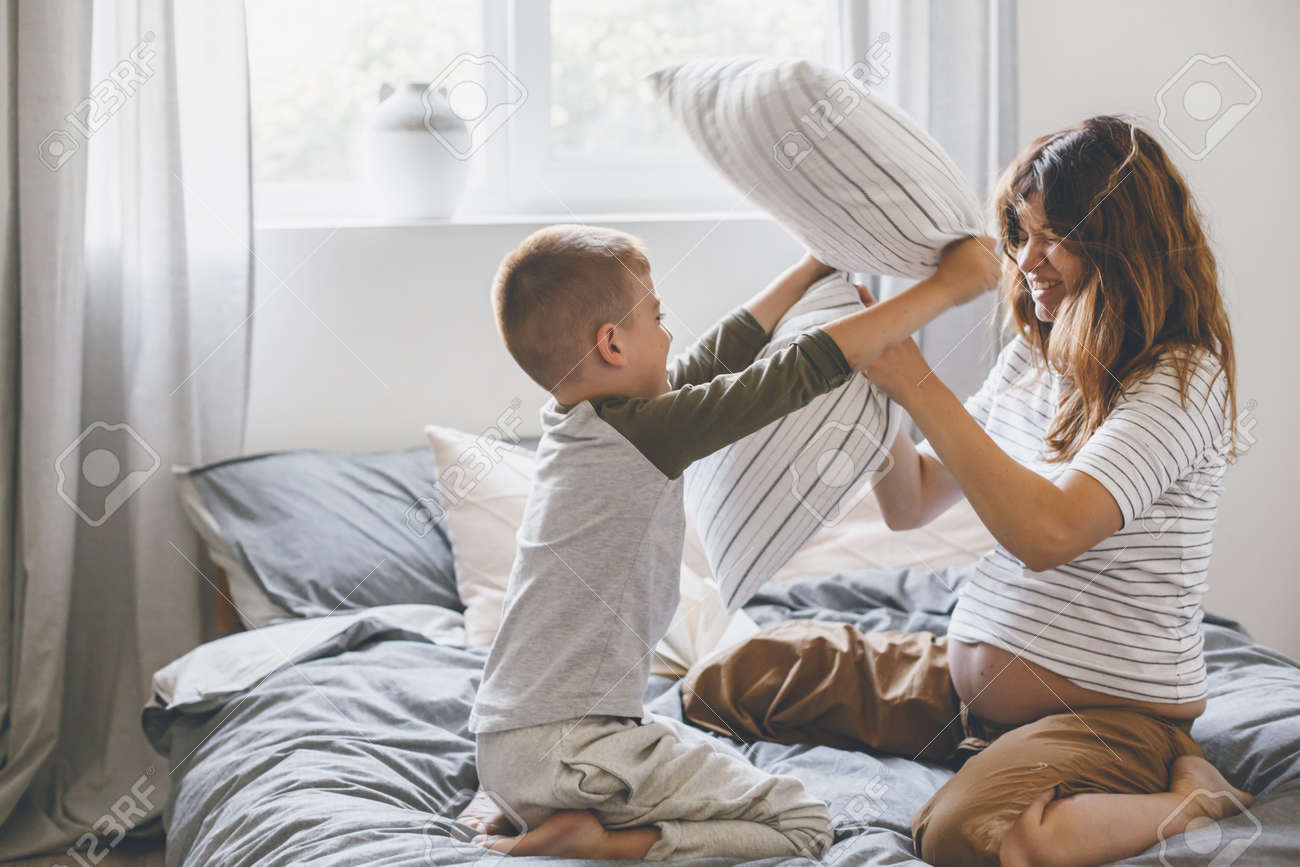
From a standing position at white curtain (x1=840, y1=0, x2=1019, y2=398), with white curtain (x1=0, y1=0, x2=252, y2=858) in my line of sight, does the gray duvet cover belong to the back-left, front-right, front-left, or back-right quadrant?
front-left

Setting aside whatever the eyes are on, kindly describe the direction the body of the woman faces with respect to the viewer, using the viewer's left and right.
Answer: facing the viewer and to the left of the viewer

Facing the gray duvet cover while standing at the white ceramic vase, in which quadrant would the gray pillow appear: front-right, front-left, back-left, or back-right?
front-right

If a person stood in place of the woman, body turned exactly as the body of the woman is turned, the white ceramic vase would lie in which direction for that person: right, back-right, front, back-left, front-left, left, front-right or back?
right

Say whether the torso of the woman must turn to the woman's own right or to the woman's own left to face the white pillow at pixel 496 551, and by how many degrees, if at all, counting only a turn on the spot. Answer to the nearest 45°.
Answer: approximately 90° to the woman's own right

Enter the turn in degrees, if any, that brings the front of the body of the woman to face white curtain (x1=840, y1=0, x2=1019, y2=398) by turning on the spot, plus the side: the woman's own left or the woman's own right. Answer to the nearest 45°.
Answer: approximately 135° to the woman's own right

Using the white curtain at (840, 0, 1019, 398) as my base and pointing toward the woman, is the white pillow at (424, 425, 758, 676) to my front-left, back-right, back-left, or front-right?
front-right
